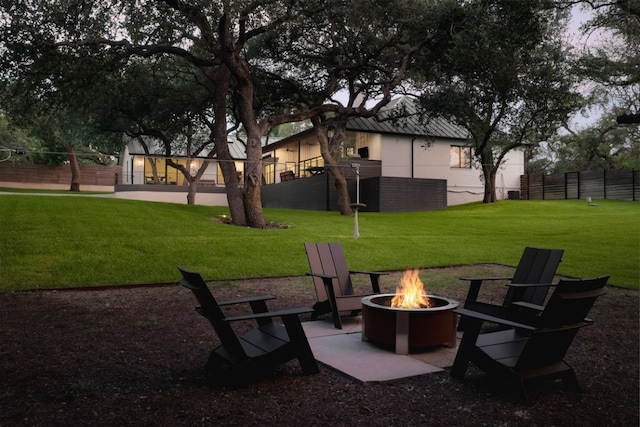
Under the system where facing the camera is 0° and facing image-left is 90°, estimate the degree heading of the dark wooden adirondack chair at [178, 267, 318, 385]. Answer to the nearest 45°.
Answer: approximately 225°

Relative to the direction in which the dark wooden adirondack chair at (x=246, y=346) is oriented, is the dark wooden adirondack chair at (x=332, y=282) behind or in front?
in front

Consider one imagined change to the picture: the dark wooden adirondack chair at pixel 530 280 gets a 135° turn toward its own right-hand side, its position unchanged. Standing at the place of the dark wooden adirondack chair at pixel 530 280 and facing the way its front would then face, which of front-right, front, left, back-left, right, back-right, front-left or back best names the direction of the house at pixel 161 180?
front-left

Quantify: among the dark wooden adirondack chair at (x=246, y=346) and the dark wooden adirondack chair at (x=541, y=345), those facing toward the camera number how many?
0

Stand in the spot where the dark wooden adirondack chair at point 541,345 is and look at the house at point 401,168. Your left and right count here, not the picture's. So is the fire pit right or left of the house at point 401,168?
left

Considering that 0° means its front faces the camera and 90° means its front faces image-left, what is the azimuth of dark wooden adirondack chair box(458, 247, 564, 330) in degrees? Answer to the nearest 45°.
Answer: approximately 45°

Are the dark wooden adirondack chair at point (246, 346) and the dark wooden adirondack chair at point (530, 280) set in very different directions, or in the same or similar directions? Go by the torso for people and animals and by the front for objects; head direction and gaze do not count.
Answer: very different directions

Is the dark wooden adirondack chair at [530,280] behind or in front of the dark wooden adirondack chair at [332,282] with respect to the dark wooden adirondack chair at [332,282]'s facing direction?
in front

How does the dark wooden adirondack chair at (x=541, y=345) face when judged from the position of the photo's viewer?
facing away from the viewer and to the left of the viewer

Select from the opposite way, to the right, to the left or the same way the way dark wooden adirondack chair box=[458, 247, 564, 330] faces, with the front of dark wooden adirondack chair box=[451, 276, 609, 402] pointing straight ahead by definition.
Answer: to the left

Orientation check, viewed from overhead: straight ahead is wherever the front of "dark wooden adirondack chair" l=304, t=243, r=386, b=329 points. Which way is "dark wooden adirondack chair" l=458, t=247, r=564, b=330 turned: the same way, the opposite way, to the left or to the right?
to the right

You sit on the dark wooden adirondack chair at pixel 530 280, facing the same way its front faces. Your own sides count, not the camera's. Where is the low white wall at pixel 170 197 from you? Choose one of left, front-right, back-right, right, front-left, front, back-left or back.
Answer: right

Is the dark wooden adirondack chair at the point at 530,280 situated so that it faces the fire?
yes

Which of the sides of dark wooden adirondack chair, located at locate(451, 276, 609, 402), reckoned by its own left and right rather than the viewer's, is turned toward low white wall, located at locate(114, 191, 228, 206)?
front
